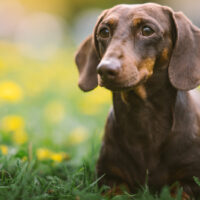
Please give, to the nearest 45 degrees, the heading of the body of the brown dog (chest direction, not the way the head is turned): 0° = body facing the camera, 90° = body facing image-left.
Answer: approximately 45°

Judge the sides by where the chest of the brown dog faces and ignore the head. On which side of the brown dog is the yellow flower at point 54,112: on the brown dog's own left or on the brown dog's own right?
on the brown dog's own right

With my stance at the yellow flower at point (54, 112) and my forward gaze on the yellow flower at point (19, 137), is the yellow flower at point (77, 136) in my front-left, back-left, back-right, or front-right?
front-left

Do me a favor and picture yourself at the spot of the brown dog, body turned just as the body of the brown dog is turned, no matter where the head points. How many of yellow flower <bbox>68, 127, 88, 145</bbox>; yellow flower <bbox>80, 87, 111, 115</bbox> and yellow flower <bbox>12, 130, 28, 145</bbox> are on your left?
0

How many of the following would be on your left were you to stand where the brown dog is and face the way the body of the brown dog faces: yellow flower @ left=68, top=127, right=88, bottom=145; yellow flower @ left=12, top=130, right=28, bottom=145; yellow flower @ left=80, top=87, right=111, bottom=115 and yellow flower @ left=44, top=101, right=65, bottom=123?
0

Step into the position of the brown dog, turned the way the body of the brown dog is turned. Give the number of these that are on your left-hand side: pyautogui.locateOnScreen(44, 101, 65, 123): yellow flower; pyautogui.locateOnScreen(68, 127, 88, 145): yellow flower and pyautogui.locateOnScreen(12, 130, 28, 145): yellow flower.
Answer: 0

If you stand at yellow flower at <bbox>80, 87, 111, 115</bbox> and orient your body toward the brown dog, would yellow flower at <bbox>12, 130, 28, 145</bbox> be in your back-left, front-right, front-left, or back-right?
front-right

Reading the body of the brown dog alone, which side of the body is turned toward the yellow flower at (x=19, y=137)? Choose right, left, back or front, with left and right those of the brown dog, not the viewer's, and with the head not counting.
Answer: right

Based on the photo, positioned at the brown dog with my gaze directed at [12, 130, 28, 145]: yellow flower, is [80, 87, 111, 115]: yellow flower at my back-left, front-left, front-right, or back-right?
front-right

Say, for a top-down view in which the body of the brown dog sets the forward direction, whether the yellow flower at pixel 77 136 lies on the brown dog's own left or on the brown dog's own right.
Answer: on the brown dog's own right

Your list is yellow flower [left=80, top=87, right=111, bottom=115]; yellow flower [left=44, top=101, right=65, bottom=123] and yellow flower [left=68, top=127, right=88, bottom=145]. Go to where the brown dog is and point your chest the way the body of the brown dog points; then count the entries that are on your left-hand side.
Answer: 0

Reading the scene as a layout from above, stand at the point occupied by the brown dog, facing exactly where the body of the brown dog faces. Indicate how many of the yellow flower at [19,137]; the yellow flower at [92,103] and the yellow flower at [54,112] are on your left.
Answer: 0

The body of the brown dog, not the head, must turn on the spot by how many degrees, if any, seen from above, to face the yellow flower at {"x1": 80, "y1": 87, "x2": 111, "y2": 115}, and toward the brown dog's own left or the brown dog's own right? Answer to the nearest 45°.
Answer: approximately 135° to the brown dog's own right
